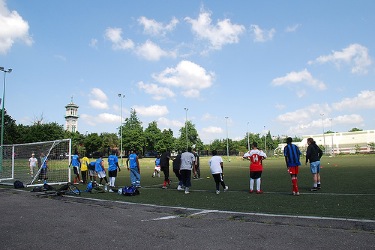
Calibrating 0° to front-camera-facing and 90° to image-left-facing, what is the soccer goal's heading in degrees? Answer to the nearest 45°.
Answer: approximately 225°

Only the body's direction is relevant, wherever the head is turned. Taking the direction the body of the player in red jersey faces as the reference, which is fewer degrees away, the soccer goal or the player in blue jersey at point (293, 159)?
the soccer goal
